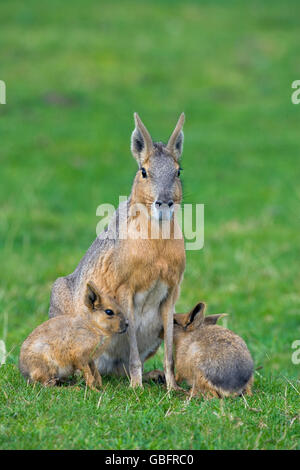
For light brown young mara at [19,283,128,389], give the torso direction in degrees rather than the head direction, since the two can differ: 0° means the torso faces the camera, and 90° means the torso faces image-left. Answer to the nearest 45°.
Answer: approximately 270°

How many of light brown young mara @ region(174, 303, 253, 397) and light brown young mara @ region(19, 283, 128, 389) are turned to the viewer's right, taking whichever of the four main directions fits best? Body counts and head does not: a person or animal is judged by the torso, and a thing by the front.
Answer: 1

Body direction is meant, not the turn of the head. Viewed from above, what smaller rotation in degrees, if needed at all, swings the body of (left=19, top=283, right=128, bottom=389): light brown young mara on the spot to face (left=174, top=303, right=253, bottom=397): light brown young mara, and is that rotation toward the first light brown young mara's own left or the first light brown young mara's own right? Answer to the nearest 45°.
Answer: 0° — it already faces it

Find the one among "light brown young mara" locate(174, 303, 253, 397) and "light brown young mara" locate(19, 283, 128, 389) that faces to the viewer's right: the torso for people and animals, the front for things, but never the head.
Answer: "light brown young mara" locate(19, 283, 128, 389)

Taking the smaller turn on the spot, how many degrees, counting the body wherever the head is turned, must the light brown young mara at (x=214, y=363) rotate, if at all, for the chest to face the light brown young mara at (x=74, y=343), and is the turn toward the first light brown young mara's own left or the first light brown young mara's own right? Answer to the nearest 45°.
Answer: approximately 45° to the first light brown young mara's own left

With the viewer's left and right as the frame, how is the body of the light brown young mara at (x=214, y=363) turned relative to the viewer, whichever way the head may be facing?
facing away from the viewer and to the left of the viewer
